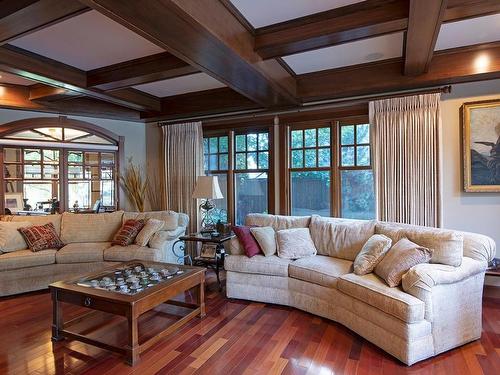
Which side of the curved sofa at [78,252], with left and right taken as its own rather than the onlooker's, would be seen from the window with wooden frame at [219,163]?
left

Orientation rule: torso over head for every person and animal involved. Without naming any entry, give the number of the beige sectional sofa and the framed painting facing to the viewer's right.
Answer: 0

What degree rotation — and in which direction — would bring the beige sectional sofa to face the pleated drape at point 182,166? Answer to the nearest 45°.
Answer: approximately 90° to its right

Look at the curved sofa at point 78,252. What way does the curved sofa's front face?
toward the camera

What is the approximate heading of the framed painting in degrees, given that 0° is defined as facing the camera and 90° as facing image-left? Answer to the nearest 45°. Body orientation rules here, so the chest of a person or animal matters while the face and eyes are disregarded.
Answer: approximately 45°

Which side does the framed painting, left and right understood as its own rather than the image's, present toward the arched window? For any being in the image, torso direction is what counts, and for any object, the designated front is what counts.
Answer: front

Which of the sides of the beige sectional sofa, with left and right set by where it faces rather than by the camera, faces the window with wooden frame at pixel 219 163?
right

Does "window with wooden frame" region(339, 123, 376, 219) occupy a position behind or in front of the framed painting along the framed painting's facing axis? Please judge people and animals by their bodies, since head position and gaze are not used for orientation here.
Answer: in front

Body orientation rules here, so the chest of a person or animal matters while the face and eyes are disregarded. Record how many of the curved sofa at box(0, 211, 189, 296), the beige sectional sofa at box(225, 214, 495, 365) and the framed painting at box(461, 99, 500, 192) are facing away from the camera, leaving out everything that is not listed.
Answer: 0

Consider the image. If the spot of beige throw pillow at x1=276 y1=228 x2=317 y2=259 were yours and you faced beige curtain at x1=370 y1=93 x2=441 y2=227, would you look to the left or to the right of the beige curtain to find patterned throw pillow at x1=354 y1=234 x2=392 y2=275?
right

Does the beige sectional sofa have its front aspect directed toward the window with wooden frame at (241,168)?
no

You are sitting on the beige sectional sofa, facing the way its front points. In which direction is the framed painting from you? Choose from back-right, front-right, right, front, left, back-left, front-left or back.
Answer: back

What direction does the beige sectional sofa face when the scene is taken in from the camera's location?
facing the viewer and to the left of the viewer

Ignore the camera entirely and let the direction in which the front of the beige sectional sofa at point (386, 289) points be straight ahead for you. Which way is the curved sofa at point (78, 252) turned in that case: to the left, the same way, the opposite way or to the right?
to the left
